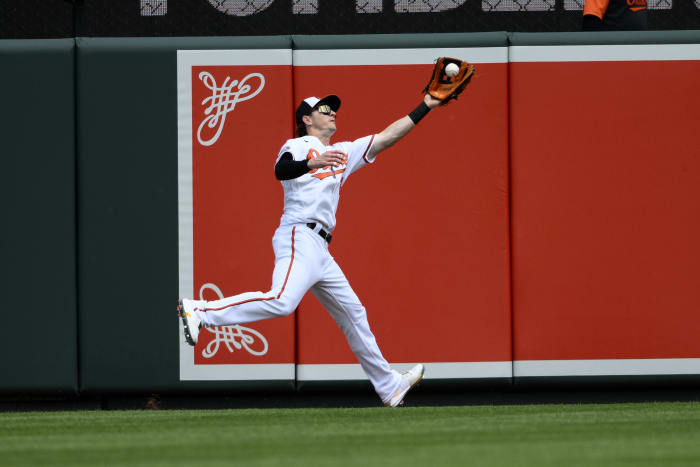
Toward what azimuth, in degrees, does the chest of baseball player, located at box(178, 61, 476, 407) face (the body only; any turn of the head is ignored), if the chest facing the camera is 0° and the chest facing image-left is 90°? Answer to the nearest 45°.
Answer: approximately 315°

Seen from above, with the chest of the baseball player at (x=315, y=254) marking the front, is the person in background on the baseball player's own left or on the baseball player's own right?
on the baseball player's own left
